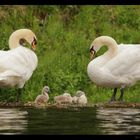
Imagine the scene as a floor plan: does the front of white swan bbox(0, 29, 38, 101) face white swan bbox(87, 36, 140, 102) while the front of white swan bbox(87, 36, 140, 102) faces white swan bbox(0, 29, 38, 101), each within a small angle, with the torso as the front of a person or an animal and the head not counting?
yes

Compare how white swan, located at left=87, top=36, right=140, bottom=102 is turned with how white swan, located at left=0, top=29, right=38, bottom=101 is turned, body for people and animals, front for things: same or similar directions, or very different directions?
very different directions

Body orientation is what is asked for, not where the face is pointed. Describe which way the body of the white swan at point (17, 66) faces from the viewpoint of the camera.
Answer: to the viewer's right

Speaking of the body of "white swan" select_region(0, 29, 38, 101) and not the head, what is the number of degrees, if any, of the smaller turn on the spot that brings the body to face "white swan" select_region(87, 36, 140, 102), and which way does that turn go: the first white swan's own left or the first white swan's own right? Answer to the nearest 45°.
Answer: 0° — it already faces it

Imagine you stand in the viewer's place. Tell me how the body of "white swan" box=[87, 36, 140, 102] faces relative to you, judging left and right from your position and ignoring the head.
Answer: facing to the left of the viewer

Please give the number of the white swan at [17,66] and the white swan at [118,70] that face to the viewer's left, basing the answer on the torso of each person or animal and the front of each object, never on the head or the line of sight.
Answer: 1

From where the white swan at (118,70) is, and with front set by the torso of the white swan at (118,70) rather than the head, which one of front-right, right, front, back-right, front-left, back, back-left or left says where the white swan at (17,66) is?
front
